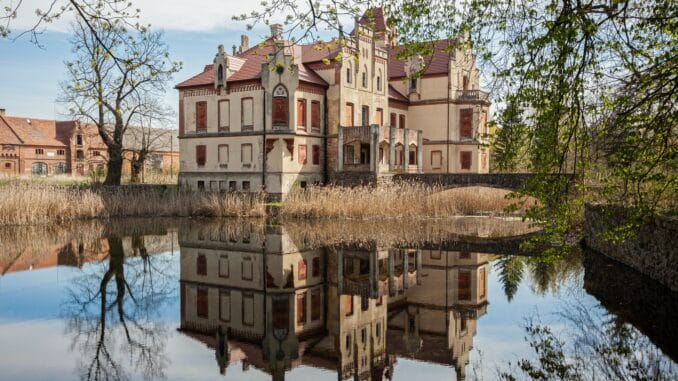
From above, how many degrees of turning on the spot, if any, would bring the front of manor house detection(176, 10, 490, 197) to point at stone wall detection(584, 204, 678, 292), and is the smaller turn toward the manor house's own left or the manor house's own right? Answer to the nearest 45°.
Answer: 0° — it already faces it
